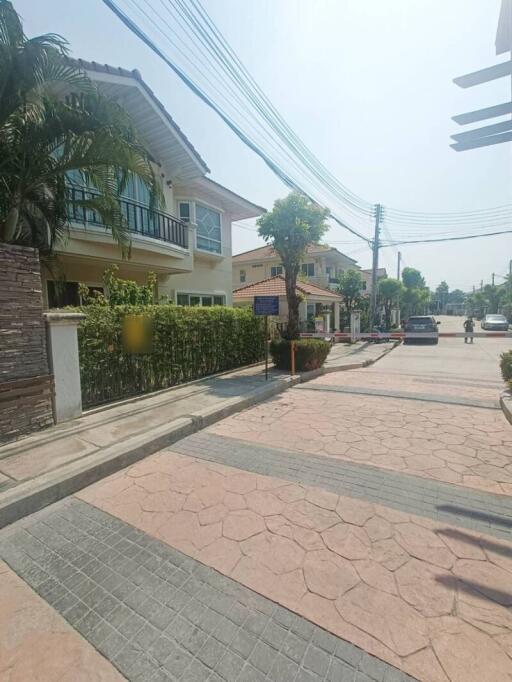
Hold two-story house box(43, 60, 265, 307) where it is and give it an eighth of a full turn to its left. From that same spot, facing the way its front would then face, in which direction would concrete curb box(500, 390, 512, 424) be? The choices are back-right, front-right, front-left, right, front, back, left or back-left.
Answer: front-right

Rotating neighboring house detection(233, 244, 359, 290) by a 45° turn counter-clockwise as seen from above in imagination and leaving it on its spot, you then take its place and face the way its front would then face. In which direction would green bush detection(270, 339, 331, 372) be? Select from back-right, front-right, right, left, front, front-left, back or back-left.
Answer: right

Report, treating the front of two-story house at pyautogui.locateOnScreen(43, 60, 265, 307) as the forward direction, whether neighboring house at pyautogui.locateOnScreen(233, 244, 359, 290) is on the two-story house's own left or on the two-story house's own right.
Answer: on the two-story house's own left

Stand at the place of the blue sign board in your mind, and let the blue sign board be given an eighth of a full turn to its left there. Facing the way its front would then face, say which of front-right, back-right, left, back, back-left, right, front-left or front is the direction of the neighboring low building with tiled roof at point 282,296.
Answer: back-left

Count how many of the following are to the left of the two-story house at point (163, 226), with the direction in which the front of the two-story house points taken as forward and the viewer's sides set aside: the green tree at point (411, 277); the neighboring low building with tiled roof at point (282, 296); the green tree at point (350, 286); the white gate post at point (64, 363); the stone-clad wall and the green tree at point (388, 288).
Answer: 4

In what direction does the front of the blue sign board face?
toward the camera

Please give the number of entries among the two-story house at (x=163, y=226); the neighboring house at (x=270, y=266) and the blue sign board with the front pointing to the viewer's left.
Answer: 0

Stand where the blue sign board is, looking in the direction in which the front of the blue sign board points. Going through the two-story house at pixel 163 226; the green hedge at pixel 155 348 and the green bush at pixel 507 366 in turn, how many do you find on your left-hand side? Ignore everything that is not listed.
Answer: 1

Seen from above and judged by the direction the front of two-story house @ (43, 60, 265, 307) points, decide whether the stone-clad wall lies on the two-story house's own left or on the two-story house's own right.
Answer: on the two-story house's own right

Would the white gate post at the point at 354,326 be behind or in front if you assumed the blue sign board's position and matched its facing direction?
behind

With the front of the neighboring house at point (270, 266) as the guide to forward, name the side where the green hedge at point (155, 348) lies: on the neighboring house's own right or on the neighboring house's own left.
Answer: on the neighboring house's own right

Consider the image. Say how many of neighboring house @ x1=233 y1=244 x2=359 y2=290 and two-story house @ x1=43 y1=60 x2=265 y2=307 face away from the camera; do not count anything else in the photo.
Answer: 0

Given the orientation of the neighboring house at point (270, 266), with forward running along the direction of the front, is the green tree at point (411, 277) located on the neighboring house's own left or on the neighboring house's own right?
on the neighboring house's own left

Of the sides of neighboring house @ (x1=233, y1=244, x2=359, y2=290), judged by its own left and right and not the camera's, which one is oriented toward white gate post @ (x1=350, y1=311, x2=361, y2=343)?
front

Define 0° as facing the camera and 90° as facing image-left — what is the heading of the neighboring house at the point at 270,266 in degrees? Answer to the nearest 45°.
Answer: approximately 315°

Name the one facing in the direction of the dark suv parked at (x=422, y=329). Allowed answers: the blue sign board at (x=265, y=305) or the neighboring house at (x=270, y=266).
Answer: the neighboring house

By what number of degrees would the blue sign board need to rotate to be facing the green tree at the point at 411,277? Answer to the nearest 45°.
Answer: approximately 135° to its left

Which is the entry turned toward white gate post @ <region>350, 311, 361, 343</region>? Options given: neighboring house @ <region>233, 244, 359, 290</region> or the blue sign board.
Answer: the neighboring house

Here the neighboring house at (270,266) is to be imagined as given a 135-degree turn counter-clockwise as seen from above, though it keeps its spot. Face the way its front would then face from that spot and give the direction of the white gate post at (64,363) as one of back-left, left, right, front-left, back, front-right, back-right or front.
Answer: back

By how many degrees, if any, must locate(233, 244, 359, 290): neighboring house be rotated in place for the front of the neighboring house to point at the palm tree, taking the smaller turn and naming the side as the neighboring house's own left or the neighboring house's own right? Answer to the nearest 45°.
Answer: approximately 45° to the neighboring house's own right

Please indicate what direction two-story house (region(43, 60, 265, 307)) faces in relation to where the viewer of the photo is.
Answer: facing the viewer and to the right of the viewer
